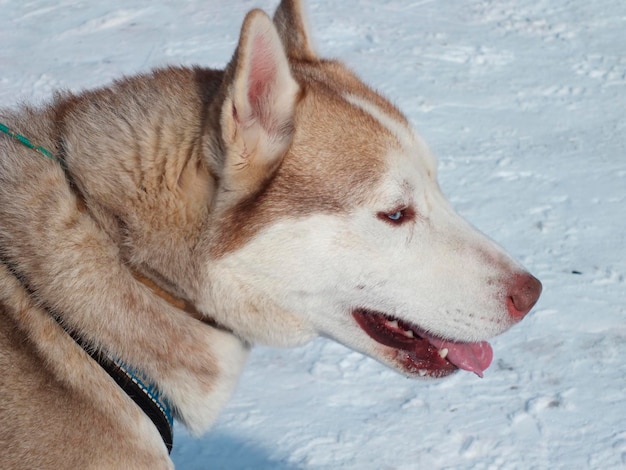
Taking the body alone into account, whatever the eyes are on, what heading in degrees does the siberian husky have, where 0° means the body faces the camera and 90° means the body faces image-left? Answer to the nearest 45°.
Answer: approximately 270°
